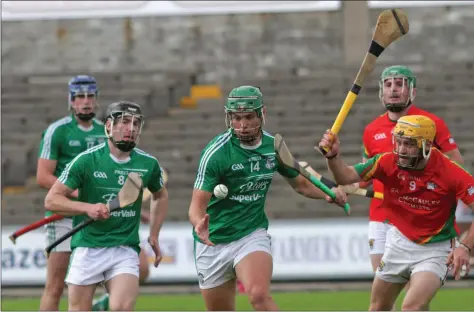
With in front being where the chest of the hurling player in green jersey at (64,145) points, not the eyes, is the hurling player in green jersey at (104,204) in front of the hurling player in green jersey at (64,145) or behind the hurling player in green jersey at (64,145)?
in front

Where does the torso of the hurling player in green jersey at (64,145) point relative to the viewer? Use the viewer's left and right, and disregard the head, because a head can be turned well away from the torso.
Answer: facing the viewer and to the right of the viewer

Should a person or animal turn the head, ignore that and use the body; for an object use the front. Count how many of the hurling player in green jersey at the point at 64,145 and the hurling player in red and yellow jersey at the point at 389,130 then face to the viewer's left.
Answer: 0

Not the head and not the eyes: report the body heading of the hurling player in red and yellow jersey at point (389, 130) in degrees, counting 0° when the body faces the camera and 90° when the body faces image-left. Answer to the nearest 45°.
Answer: approximately 0°

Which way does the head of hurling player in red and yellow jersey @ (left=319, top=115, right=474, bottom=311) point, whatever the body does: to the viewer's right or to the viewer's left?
to the viewer's left

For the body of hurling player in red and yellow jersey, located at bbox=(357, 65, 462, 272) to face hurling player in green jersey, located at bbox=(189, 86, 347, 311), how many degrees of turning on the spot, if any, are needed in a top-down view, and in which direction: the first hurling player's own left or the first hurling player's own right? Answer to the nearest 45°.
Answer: approximately 45° to the first hurling player's own right

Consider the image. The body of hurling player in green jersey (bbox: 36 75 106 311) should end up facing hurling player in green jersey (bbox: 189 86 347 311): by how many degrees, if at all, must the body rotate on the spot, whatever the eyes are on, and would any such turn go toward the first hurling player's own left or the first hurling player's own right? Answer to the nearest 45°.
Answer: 0° — they already face them
